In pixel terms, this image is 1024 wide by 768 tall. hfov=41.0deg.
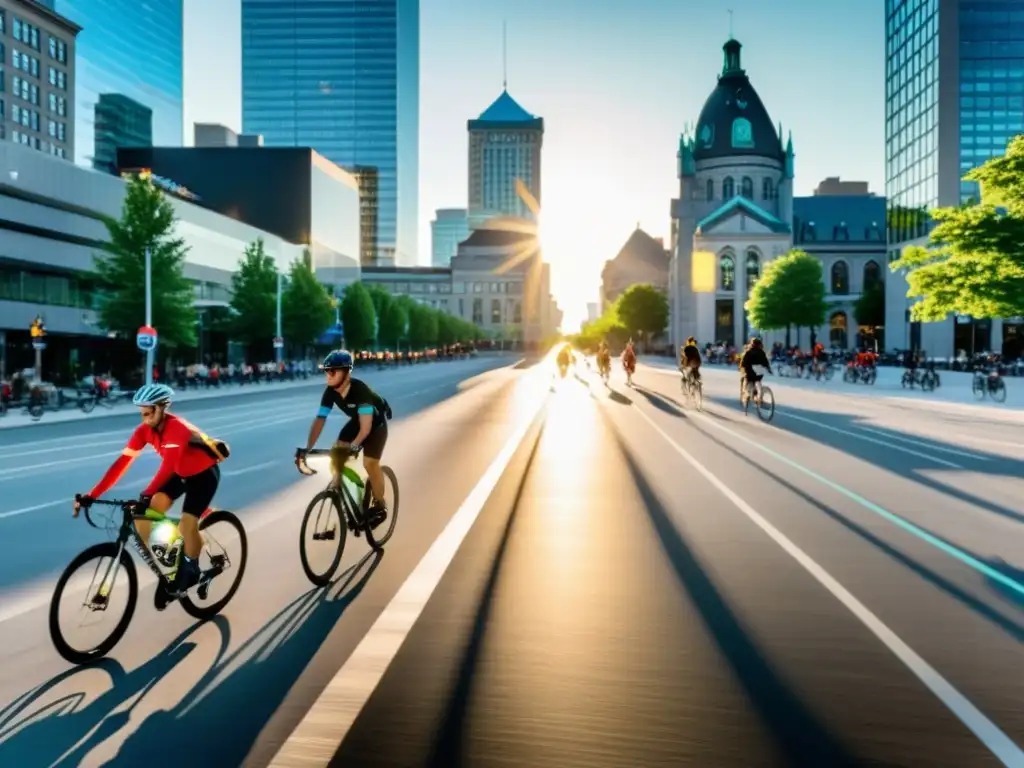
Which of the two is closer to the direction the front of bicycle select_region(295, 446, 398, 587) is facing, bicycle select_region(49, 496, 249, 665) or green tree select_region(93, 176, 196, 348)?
the bicycle

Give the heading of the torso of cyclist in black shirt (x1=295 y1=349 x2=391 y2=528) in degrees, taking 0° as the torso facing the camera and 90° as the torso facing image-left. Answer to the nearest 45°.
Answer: approximately 45°

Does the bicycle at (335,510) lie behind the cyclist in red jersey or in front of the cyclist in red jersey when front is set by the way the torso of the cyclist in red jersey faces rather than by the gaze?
behind

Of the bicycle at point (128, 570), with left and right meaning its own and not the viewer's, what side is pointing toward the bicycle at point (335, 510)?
back

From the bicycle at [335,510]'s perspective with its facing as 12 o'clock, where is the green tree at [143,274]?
The green tree is roughly at 4 o'clock from the bicycle.

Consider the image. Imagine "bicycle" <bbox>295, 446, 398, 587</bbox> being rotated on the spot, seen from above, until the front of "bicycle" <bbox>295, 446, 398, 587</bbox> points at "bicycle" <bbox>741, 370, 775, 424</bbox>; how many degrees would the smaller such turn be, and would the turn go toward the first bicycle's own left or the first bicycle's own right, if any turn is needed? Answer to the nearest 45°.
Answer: approximately 180°

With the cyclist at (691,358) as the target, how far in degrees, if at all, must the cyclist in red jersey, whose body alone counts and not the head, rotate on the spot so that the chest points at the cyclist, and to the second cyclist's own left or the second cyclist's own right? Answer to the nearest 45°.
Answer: approximately 180°

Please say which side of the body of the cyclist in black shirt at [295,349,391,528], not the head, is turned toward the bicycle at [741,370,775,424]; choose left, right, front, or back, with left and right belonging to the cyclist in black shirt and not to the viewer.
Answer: back
